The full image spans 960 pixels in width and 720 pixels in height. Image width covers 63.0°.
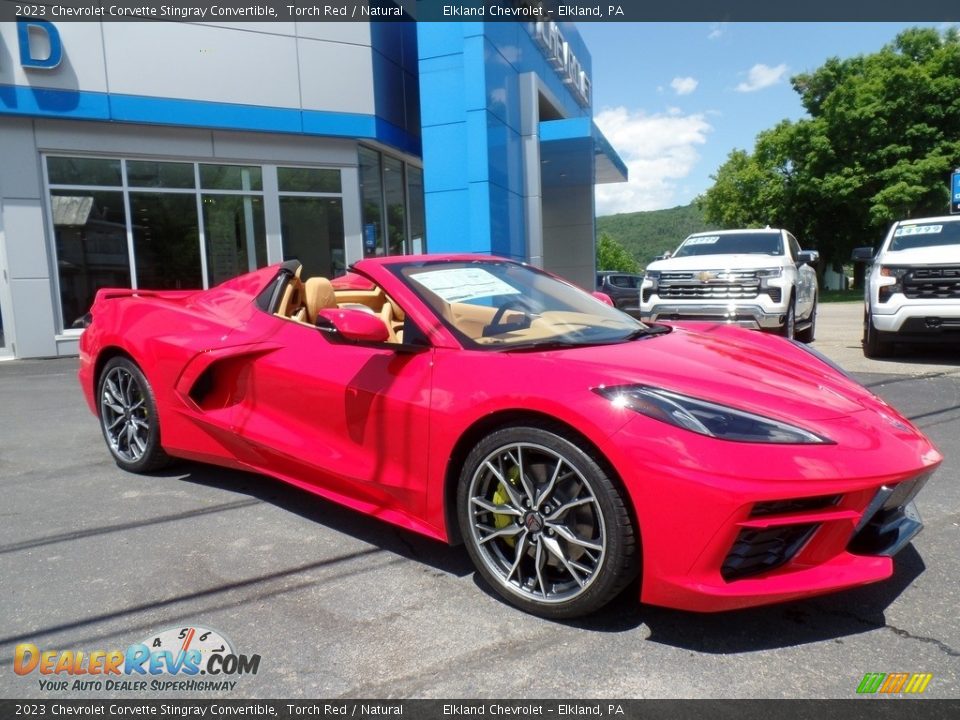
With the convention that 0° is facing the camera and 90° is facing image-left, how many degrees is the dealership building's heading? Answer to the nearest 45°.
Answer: approximately 315°

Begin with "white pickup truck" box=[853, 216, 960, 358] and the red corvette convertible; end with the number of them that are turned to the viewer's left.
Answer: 0

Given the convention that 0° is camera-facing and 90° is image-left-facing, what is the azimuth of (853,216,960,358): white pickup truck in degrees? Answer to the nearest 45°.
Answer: approximately 0°

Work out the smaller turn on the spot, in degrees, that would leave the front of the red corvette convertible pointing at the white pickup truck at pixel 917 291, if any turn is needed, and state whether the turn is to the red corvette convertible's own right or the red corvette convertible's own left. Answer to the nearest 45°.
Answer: approximately 90° to the red corvette convertible's own left

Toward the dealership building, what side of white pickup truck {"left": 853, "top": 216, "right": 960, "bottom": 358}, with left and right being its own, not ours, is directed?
right

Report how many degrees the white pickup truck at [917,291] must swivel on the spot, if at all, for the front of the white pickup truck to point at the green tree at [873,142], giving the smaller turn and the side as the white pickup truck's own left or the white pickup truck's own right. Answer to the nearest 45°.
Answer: approximately 180°

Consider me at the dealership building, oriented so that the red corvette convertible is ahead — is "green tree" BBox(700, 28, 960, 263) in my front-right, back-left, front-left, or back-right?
back-left

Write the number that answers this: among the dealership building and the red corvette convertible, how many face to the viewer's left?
0

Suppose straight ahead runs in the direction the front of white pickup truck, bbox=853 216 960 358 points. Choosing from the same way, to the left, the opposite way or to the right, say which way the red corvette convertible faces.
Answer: to the left

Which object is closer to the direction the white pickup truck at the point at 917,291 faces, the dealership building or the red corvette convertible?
the red corvette convertible

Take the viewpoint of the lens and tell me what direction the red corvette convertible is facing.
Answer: facing the viewer and to the right of the viewer
